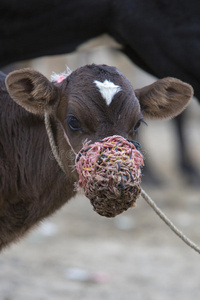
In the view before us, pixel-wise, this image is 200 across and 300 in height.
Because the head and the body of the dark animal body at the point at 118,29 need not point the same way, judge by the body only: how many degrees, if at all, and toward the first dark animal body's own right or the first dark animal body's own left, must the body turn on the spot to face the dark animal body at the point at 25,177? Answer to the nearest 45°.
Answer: approximately 45° to the first dark animal body's own left

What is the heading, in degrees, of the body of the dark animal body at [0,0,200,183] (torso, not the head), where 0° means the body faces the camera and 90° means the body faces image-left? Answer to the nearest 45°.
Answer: approximately 90°

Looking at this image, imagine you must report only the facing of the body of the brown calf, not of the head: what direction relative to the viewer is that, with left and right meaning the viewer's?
facing the viewer and to the right of the viewer

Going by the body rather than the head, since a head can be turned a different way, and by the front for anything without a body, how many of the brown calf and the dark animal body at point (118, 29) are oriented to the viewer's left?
1

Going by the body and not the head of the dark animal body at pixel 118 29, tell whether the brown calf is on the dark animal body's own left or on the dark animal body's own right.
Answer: on the dark animal body's own left

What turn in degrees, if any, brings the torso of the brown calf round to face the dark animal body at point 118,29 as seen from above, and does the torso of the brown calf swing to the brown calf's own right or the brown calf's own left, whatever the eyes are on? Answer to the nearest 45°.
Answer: approximately 90° to the brown calf's own left
